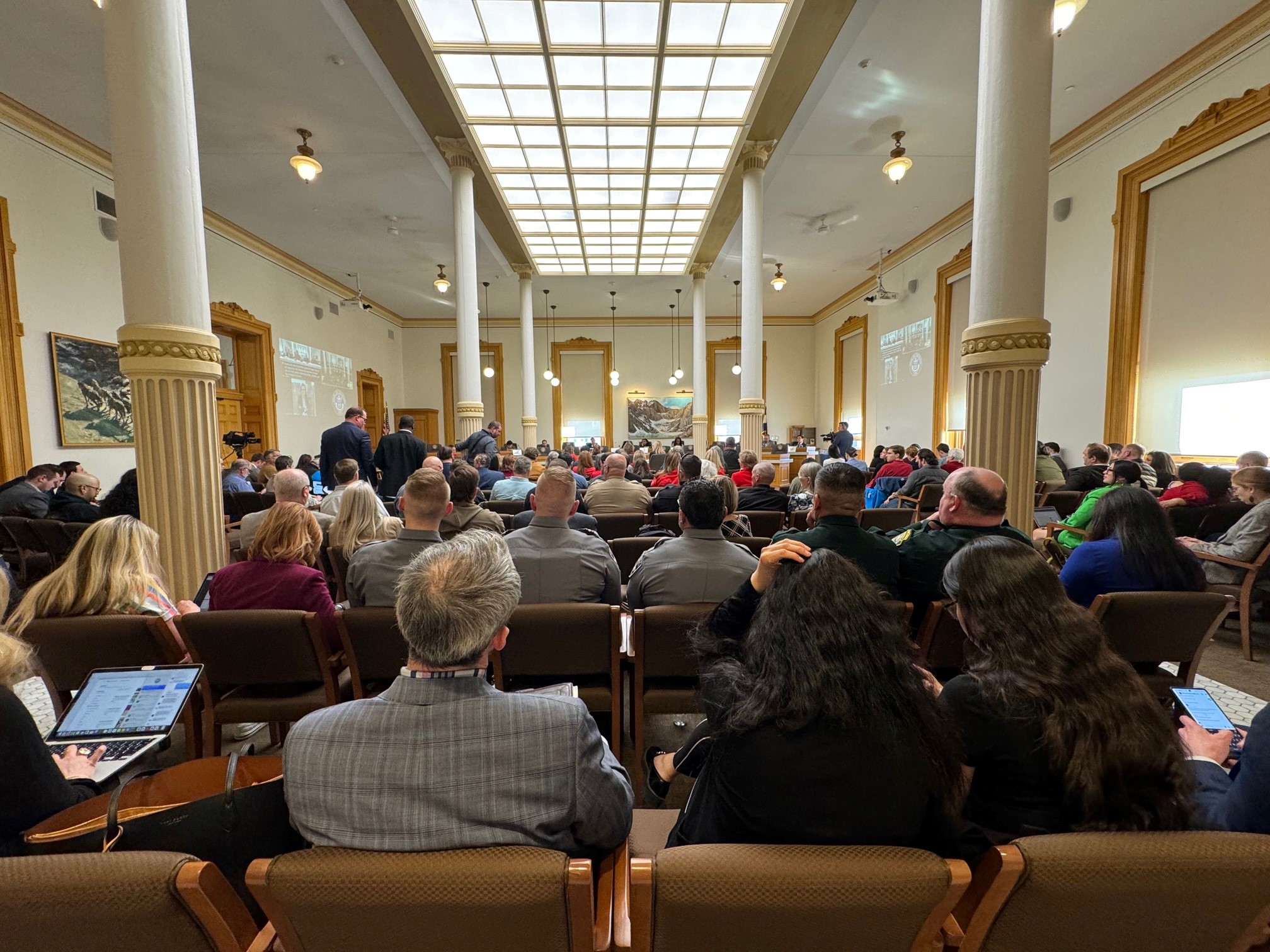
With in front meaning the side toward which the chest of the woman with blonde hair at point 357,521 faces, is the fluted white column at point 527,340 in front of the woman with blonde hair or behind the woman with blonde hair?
in front

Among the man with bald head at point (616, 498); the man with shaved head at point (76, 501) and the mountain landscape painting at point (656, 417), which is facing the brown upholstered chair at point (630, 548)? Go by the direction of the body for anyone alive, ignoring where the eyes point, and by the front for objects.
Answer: the mountain landscape painting

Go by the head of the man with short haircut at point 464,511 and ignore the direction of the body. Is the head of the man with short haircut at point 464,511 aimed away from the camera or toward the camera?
away from the camera

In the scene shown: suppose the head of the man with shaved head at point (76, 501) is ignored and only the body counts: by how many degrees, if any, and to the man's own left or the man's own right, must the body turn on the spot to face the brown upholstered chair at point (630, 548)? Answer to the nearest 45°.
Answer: approximately 90° to the man's own right

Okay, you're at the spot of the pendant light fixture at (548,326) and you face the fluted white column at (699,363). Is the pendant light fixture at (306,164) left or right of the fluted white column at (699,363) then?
right

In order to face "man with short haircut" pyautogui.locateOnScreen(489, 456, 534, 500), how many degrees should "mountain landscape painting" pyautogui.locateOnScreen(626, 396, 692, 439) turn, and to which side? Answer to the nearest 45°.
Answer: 0° — it already faces them

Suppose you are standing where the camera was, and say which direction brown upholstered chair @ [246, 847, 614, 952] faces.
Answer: facing away from the viewer

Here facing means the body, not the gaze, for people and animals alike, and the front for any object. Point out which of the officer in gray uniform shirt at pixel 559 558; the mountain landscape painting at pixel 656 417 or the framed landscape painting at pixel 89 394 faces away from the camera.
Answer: the officer in gray uniform shirt

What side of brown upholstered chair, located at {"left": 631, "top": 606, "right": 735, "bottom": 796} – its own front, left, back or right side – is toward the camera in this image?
back

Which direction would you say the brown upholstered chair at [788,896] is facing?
away from the camera

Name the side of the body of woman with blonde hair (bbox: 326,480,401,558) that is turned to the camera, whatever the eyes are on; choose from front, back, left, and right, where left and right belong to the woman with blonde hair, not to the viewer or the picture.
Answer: back

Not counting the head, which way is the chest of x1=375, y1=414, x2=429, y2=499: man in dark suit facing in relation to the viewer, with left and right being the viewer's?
facing away from the viewer

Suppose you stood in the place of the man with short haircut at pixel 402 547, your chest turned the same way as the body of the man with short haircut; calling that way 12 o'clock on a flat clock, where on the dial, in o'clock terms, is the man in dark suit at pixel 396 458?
The man in dark suit is roughly at 12 o'clock from the man with short haircut.

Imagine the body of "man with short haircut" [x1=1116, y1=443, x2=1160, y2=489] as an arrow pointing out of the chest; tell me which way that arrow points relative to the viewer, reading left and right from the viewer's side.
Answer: facing away from the viewer and to the left of the viewer

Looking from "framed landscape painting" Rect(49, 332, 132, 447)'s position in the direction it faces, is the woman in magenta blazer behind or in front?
in front

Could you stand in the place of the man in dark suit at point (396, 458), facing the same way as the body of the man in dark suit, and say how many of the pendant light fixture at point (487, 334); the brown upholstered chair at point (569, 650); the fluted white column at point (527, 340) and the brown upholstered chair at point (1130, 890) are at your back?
2
